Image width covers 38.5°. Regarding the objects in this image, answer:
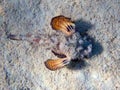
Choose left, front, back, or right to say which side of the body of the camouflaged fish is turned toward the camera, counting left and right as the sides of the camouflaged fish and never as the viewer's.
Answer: right
